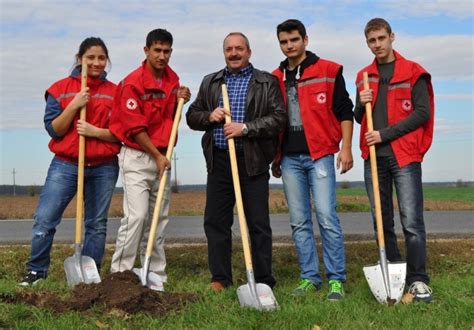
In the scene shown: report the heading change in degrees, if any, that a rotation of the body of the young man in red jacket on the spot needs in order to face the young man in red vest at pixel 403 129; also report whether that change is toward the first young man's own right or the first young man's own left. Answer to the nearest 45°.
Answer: approximately 45° to the first young man's own left

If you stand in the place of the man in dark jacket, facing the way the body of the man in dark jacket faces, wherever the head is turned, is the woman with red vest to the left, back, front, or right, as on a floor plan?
right

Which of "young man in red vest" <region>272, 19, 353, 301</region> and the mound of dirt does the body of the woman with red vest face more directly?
the mound of dirt

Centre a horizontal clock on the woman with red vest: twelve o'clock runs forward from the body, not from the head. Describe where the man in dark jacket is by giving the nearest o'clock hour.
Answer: The man in dark jacket is roughly at 10 o'clock from the woman with red vest.

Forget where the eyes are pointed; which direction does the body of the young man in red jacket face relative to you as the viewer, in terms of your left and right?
facing the viewer and to the right of the viewer

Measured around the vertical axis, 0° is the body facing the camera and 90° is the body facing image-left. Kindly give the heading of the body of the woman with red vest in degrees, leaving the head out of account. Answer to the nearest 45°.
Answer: approximately 0°

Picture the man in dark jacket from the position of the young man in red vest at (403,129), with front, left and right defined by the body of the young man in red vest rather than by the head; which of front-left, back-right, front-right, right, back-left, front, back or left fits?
front-right

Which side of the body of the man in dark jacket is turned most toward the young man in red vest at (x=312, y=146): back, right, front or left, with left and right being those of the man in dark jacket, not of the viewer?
left

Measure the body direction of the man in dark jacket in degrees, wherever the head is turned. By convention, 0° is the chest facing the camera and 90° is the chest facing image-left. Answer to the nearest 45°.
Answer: approximately 0°

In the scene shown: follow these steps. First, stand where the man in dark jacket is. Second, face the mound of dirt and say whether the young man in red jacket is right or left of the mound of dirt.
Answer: right

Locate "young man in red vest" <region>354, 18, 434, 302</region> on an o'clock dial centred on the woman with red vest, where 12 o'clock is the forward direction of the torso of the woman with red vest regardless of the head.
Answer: The young man in red vest is roughly at 10 o'clock from the woman with red vest.

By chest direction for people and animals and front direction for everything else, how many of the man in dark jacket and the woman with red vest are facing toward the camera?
2
